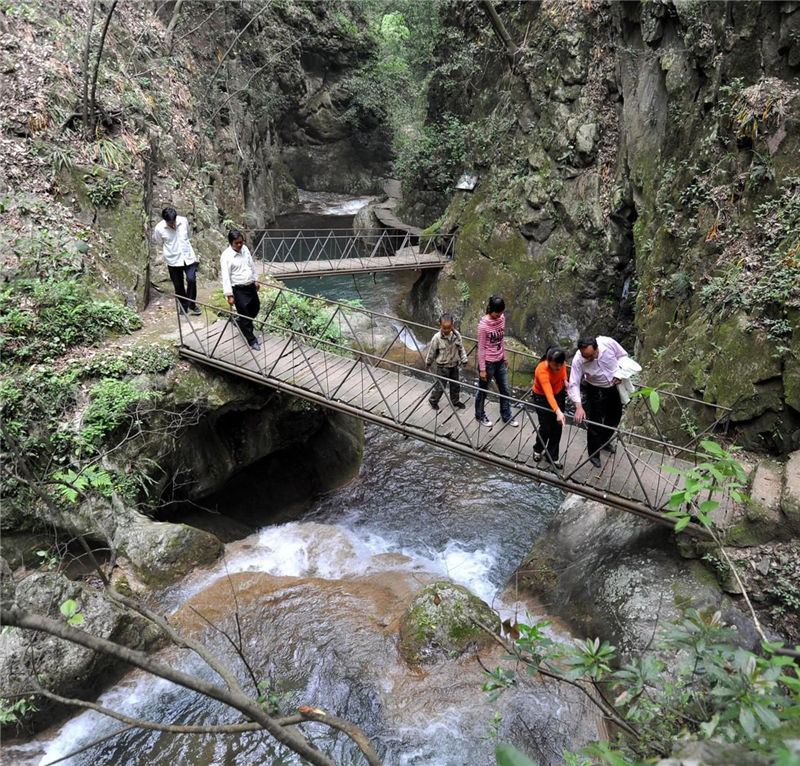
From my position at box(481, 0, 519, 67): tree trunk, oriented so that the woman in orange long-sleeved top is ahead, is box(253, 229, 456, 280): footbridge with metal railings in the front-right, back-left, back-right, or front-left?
front-right

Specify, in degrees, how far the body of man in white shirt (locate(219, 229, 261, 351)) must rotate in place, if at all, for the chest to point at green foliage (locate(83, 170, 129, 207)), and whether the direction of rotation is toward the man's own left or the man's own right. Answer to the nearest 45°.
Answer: approximately 180°

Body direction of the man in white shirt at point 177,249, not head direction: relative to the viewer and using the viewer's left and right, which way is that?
facing the viewer and to the right of the viewer

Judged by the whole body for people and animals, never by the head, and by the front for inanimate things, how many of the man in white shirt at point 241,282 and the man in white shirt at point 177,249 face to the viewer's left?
0

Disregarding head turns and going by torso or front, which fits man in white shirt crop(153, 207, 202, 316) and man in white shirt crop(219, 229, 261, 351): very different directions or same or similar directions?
same or similar directions

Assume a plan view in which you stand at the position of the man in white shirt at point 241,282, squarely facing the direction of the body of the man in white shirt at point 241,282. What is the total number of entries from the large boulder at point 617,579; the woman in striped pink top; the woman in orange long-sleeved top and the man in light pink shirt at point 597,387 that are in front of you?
4

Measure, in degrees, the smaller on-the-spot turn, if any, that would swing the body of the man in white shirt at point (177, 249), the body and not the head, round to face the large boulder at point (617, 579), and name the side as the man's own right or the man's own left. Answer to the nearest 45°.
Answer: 0° — they already face it

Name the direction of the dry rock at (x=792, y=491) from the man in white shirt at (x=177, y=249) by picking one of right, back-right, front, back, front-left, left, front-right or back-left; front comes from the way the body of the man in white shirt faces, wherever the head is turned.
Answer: front

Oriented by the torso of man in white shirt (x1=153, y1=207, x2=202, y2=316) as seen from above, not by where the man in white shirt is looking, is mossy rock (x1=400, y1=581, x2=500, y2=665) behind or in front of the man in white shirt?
in front

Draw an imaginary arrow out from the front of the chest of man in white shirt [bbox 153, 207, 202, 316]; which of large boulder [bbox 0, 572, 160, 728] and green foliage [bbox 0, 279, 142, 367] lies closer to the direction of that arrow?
the large boulder
